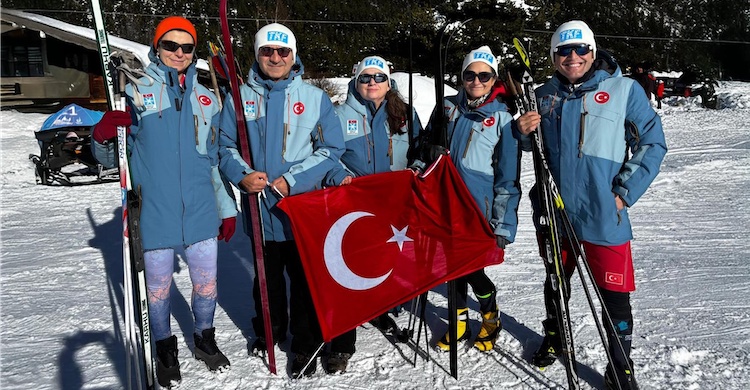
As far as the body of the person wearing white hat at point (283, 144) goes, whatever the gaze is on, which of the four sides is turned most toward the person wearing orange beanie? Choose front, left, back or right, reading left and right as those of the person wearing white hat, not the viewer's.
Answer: right

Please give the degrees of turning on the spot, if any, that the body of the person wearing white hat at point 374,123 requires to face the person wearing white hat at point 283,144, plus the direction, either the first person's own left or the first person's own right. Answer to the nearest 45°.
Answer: approximately 45° to the first person's own right

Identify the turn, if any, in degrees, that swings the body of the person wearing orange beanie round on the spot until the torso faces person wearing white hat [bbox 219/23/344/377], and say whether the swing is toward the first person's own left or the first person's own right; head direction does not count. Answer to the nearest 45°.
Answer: approximately 90° to the first person's own left

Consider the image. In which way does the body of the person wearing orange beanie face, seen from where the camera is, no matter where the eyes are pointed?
toward the camera

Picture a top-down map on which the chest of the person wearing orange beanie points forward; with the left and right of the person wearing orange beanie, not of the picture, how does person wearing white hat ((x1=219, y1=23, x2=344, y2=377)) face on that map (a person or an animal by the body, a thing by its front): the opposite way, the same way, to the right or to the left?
the same way

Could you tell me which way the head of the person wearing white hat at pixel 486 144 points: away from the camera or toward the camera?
toward the camera

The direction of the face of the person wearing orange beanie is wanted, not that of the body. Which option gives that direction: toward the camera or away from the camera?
toward the camera

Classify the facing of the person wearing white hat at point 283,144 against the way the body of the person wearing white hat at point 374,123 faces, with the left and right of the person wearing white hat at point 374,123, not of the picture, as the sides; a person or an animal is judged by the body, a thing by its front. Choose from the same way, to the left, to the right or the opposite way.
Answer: the same way

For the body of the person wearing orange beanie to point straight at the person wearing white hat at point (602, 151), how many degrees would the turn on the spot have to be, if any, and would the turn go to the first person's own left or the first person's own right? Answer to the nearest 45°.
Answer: approximately 45° to the first person's own left

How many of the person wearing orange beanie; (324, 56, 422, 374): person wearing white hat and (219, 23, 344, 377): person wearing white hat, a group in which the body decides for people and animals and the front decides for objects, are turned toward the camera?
3

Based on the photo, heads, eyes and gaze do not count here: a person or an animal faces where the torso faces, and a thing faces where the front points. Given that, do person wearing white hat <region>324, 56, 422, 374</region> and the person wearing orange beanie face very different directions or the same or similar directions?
same or similar directions

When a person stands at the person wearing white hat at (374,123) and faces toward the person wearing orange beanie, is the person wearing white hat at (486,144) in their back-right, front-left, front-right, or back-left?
back-left

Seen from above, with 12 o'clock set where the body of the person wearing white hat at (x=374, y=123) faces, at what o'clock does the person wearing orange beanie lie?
The person wearing orange beanie is roughly at 2 o'clock from the person wearing white hat.

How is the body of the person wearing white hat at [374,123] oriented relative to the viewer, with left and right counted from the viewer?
facing the viewer
